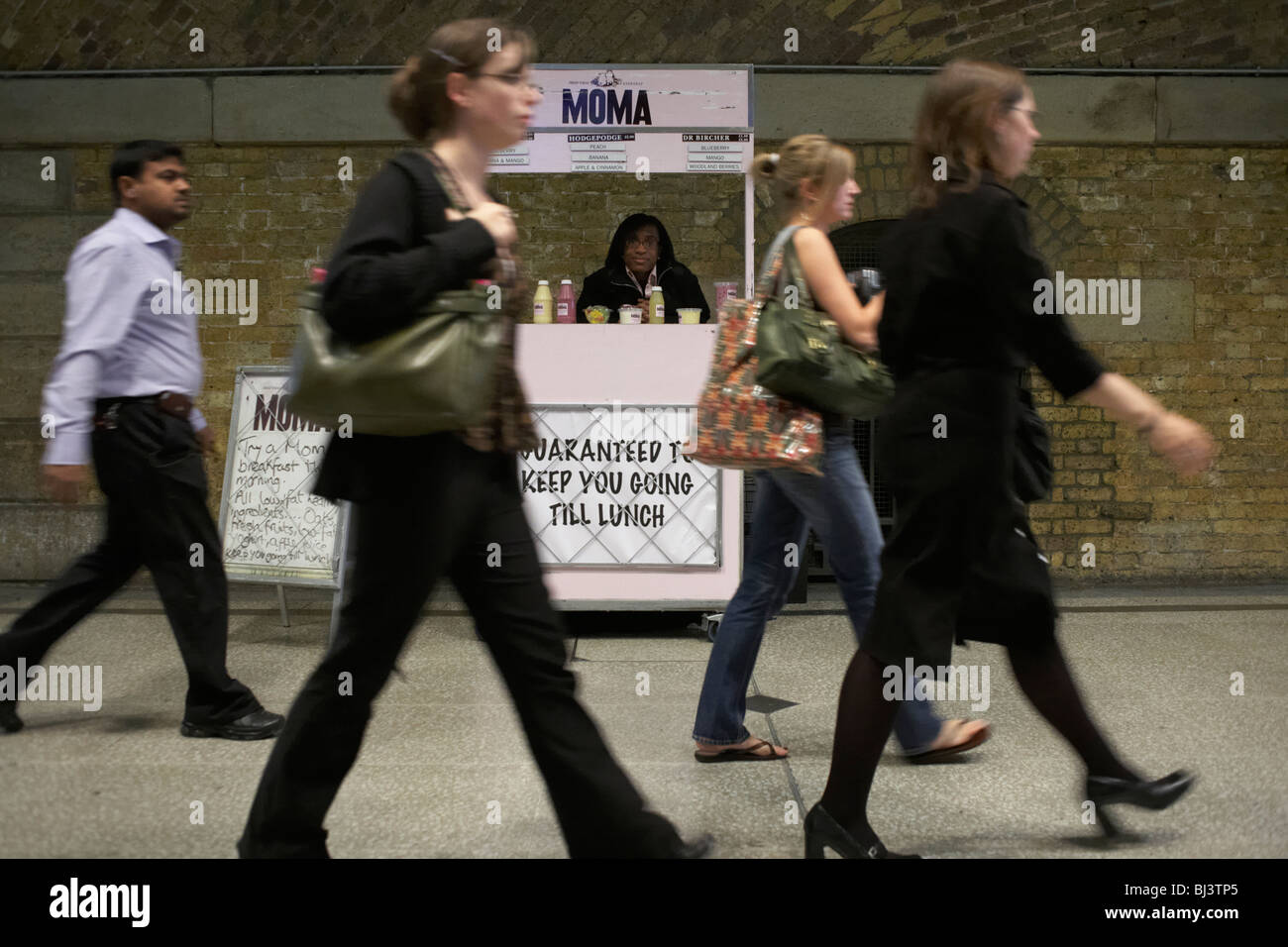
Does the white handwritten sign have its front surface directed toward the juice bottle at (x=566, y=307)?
no

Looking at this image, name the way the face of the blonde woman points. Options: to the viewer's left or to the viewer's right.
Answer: to the viewer's right

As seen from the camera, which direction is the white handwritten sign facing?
toward the camera

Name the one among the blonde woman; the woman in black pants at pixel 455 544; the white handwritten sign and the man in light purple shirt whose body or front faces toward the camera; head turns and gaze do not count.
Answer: the white handwritten sign

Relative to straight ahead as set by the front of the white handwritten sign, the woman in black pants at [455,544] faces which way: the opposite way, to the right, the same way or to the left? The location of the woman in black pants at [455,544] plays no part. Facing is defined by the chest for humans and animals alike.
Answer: to the left

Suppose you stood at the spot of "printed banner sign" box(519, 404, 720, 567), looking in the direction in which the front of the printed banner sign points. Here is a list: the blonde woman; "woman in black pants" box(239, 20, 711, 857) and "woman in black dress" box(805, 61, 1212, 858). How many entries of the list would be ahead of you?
3

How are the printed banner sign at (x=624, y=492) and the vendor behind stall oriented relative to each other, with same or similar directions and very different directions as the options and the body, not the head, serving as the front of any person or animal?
same or similar directions

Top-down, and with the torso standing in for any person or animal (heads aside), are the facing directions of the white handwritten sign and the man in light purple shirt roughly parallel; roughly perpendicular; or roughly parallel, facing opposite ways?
roughly perpendicular

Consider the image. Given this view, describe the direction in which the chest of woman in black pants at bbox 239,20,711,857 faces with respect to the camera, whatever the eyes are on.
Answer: to the viewer's right

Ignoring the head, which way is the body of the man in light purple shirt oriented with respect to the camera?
to the viewer's right

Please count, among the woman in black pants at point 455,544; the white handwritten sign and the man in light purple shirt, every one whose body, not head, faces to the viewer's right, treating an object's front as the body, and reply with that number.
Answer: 2

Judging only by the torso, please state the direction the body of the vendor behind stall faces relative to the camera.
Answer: toward the camera

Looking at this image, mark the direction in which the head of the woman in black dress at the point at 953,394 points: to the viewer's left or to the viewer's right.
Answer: to the viewer's right

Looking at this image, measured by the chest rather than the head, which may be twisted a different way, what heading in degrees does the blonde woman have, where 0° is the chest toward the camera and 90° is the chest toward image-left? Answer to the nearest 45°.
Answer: approximately 270°

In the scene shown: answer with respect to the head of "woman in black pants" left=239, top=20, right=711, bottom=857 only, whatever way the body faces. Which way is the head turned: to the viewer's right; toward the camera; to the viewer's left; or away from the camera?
to the viewer's right
